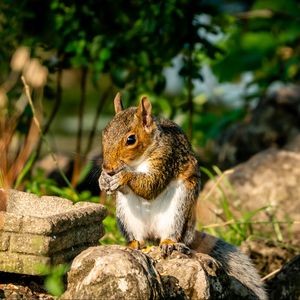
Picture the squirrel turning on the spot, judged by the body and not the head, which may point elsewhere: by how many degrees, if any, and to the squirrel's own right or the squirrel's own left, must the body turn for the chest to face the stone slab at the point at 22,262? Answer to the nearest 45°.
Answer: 0° — it already faces it

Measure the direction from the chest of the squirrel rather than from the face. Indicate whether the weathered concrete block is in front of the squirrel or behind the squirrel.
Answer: in front

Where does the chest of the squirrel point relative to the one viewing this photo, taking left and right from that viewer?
facing the viewer and to the left of the viewer

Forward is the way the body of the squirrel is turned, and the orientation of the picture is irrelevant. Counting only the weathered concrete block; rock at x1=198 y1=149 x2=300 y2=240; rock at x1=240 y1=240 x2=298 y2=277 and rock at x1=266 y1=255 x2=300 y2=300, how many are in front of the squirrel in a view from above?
1
